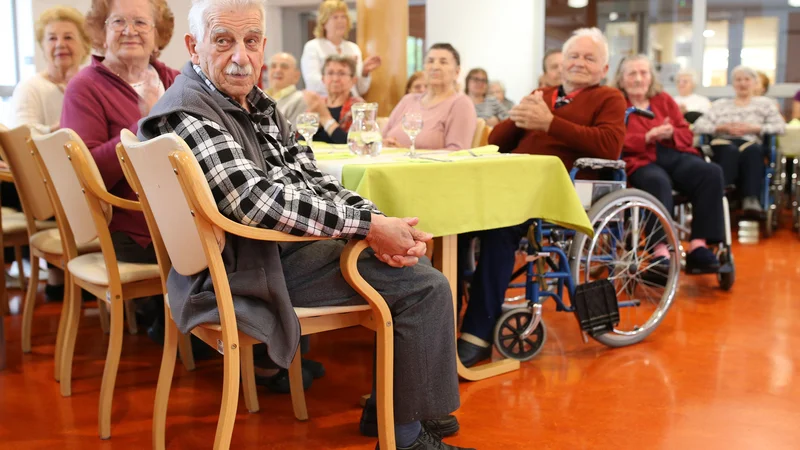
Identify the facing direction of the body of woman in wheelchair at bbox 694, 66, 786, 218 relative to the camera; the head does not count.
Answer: toward the camera

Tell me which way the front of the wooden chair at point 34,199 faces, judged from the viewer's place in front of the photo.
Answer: facing away from the viewer and to the right of the viewer

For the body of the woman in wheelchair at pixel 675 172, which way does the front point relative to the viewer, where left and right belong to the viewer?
facing the viewer and to the right of the viewer

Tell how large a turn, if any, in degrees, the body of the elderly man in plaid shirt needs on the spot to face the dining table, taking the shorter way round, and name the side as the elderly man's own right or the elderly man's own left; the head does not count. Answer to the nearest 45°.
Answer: approximately 45° to the elderly man's own left

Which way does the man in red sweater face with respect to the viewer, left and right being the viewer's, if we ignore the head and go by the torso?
facing the viewer and to the left of the viewer

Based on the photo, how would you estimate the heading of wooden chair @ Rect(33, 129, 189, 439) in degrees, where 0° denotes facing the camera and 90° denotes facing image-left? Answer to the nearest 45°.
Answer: approximately 225°

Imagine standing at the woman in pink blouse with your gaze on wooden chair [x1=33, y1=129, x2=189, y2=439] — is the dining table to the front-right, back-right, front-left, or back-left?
front-left

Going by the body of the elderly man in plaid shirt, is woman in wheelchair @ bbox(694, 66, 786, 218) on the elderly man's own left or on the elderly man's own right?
on the elderly man's own left

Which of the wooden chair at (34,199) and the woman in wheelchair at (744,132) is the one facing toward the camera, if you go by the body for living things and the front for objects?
the woman in wheelchair

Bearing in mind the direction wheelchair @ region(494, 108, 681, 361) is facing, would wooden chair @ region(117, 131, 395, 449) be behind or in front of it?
in front
